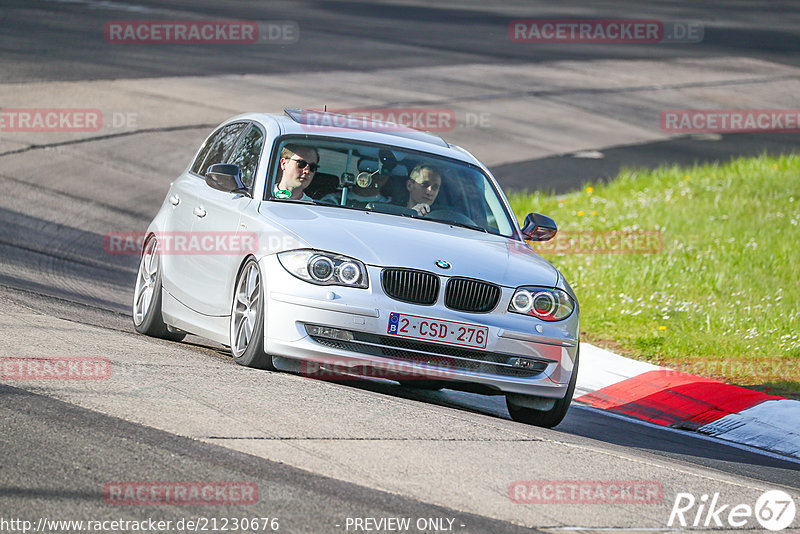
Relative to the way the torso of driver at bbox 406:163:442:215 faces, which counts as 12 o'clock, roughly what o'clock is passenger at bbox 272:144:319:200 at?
The passenger is roughly at 4 o'clock from the driver.

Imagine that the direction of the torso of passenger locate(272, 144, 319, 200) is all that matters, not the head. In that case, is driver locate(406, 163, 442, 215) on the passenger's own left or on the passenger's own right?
on the passenger's own left

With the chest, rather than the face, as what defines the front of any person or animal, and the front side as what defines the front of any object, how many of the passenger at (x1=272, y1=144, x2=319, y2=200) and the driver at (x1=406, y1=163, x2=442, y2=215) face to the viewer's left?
0

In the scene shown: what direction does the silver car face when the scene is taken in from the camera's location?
facing the viewer and to the right of the viewer
